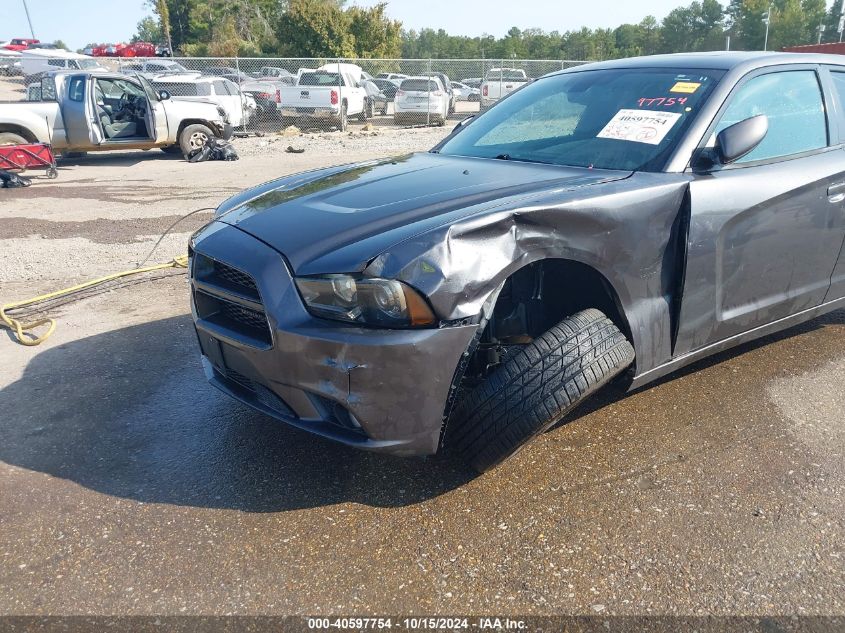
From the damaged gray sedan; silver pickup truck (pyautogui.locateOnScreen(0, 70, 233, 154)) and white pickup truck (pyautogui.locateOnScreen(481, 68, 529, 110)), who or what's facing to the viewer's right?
silver pickup truck (pyautogui.locateOnScreen(0, 70, 233, 154))

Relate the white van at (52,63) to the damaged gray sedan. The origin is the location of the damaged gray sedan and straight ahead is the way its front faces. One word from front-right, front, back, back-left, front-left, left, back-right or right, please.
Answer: right

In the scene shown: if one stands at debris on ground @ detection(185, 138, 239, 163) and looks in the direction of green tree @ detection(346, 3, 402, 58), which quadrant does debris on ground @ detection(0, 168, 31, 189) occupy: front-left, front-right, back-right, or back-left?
back-left

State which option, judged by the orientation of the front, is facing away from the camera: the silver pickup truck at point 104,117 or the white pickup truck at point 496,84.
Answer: the white pickup truck at point 496,84

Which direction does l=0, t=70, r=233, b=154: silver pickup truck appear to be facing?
to the viewer's right

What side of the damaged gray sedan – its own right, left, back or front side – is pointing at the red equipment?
right

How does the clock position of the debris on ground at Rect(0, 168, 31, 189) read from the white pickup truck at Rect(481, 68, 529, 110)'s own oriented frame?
The debris on ground is roughly at 7 o'clock from the white pickup truck.

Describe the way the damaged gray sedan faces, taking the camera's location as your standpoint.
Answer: facing the viewer and to the left of the viewer

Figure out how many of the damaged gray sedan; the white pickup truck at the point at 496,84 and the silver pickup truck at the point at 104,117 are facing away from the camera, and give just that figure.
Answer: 1

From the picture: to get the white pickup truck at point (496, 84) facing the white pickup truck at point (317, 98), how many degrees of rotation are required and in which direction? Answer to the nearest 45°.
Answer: approximately 135° to its left

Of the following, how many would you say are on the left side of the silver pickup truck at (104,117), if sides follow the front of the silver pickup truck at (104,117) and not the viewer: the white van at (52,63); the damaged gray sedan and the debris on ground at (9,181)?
1

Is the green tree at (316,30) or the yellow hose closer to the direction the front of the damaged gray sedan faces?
the yellow hose

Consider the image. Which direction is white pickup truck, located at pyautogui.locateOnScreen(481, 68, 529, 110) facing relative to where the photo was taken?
away from the camera

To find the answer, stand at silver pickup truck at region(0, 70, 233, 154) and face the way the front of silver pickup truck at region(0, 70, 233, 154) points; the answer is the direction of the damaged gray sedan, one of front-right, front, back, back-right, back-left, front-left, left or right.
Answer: right

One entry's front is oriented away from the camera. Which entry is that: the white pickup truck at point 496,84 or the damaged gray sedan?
the white pickup truck

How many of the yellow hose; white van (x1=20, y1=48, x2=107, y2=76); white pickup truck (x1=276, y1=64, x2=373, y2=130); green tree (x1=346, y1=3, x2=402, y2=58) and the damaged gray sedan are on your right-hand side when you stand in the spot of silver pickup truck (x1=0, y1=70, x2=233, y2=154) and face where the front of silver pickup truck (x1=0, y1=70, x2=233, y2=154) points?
2

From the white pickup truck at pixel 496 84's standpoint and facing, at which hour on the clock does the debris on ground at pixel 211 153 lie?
The debris on ground is roughly at 7 o'clock from the white pickup truck.

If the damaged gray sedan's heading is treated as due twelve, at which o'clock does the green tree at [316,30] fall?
The green tree is roughly at 4 o'clock from the damaged gray sedan.

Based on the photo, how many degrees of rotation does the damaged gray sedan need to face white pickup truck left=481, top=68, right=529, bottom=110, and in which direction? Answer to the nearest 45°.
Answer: approximately 135° to its right

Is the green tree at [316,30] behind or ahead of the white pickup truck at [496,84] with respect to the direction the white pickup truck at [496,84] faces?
ahead
